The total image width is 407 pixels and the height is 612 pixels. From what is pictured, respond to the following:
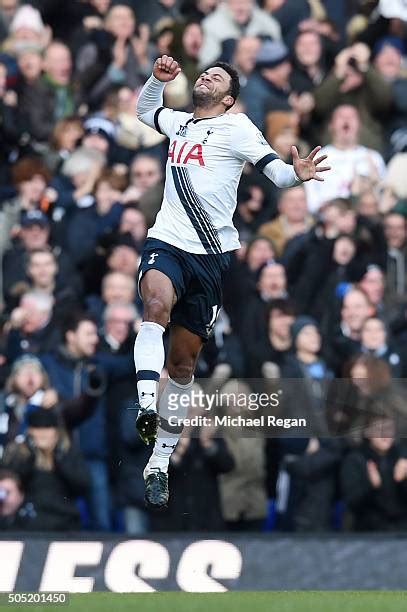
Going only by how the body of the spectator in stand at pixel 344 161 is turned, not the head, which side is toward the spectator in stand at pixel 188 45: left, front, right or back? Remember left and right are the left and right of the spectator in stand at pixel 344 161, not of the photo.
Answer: right

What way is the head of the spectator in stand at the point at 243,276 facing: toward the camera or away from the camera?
toward the camera

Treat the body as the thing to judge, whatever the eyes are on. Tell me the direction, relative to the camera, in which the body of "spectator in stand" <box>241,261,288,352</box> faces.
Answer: toward the camera

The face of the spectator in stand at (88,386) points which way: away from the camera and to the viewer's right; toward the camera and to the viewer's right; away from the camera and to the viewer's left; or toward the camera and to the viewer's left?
toward the camera and to the viewer's right

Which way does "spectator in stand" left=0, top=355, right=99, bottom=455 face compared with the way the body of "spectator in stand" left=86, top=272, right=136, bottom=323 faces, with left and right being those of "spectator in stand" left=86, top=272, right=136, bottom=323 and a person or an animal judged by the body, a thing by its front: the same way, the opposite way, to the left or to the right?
the same way

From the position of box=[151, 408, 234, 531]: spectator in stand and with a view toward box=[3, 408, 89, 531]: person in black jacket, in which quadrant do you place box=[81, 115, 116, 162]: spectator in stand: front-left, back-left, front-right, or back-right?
front-right

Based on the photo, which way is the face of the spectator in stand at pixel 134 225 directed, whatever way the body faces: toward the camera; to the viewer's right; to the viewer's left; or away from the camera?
toward the camera

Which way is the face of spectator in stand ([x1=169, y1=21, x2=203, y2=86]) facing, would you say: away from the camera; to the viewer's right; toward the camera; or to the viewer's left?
toward the camera

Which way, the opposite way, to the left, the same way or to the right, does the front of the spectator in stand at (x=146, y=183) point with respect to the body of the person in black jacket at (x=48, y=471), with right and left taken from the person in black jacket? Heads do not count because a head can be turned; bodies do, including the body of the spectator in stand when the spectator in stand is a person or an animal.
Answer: the same way

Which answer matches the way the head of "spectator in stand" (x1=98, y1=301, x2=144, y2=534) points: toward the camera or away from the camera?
toward the camera

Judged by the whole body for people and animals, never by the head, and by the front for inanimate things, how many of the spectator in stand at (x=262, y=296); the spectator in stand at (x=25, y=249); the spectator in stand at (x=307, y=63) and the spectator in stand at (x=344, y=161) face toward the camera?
4

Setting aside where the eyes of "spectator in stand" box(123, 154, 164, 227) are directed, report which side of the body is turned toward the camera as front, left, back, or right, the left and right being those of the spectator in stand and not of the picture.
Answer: front

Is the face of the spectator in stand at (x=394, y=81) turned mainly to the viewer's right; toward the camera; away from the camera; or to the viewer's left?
toward the camera

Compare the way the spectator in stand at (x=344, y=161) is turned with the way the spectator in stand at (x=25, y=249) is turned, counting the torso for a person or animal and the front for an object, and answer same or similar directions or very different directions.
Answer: same or similar directions

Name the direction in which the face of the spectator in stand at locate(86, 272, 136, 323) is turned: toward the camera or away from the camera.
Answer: toward the camera
